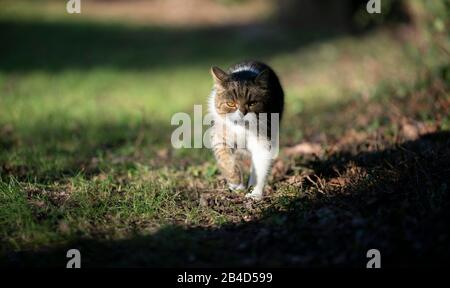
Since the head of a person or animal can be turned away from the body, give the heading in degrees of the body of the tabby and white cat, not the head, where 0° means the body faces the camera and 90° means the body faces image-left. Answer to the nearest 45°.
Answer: approximately 0°
